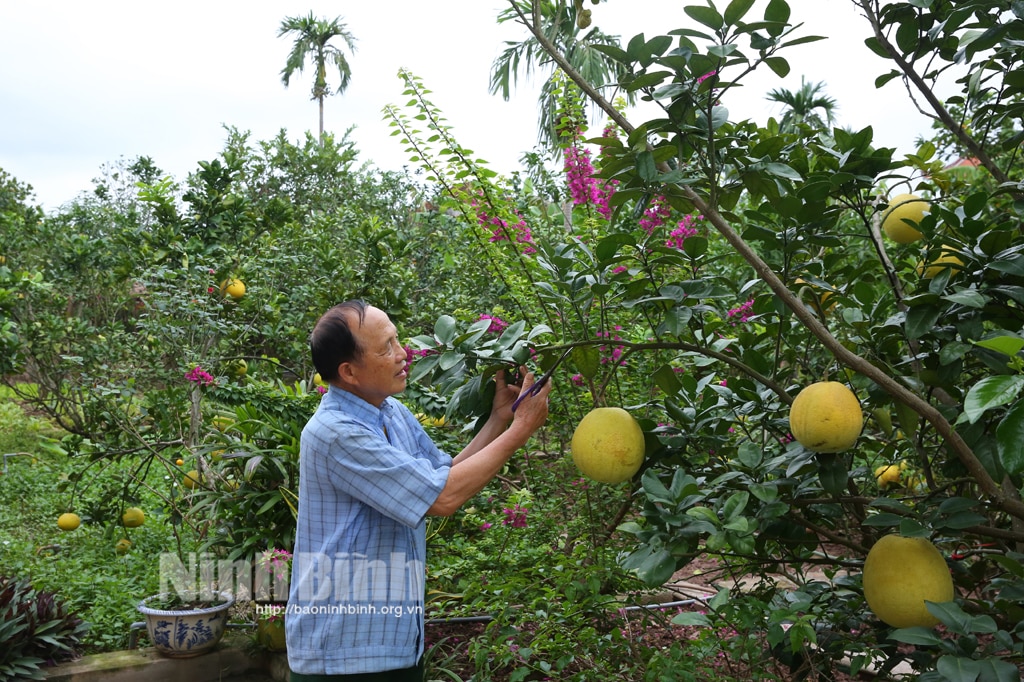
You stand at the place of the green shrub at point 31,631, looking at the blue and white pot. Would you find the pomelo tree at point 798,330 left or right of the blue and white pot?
right

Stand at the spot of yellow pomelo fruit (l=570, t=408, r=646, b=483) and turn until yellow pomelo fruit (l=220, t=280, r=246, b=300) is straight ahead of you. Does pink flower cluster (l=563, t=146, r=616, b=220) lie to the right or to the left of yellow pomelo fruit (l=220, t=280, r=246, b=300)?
right

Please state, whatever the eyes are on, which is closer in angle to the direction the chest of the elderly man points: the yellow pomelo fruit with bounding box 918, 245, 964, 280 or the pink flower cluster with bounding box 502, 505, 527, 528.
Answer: the yellow pomelo fruit

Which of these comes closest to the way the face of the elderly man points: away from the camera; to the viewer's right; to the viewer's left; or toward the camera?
to the viewer's right

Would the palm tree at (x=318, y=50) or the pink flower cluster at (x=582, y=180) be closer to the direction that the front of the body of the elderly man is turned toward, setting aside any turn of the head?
the pink flower cluster

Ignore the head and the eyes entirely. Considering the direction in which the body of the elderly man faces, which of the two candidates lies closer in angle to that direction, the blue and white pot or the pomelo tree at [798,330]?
the pomelo tree

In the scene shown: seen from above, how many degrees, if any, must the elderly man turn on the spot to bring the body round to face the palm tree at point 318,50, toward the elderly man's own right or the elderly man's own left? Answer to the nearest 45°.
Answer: approximately 90° to the elderly man's own left

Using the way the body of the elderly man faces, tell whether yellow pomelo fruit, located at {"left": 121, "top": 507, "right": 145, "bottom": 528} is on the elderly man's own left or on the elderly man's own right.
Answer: on the elderly man's own left

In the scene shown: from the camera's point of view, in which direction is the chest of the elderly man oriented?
to the viewer's right
